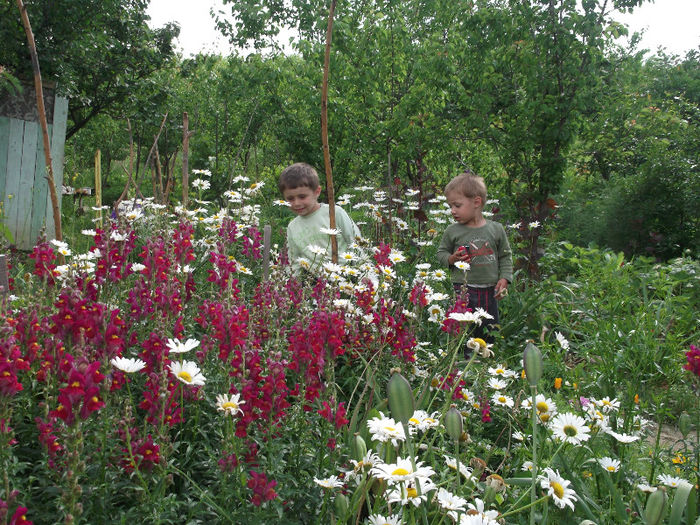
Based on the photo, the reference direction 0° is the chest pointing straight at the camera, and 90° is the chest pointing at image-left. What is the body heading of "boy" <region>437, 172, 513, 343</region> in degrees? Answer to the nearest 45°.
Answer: approximately 0°

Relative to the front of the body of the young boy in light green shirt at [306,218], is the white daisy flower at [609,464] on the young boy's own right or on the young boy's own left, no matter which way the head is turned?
on the young boy's own left

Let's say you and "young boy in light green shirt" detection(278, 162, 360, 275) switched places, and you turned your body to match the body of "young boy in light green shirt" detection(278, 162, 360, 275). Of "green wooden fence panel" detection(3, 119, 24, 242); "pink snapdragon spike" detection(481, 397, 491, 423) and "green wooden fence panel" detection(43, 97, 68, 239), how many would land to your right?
2

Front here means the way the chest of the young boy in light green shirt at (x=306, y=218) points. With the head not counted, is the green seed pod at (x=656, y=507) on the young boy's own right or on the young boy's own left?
on the young boy's own left

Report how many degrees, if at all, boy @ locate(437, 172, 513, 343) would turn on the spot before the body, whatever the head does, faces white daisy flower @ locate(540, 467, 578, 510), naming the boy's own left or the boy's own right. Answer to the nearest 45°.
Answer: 0° — they already face it

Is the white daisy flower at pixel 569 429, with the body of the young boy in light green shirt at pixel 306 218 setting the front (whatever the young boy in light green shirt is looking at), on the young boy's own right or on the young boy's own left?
on the young boy's own left

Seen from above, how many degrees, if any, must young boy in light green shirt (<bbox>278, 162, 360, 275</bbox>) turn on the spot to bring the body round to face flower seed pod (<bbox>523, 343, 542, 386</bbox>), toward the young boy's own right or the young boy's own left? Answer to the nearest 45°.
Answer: approximately 45° to the young boy's own left

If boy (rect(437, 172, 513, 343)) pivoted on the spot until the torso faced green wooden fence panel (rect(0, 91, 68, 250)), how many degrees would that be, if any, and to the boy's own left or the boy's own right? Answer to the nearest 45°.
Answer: approximately 90° to the boy's own right
